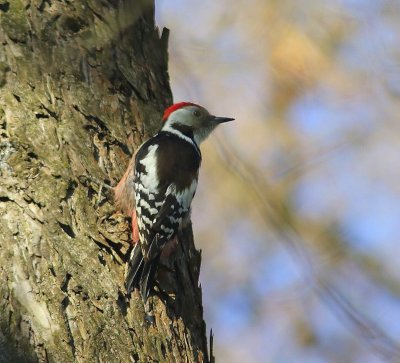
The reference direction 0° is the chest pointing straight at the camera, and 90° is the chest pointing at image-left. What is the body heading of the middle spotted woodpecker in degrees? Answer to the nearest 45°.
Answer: approximately 180°
